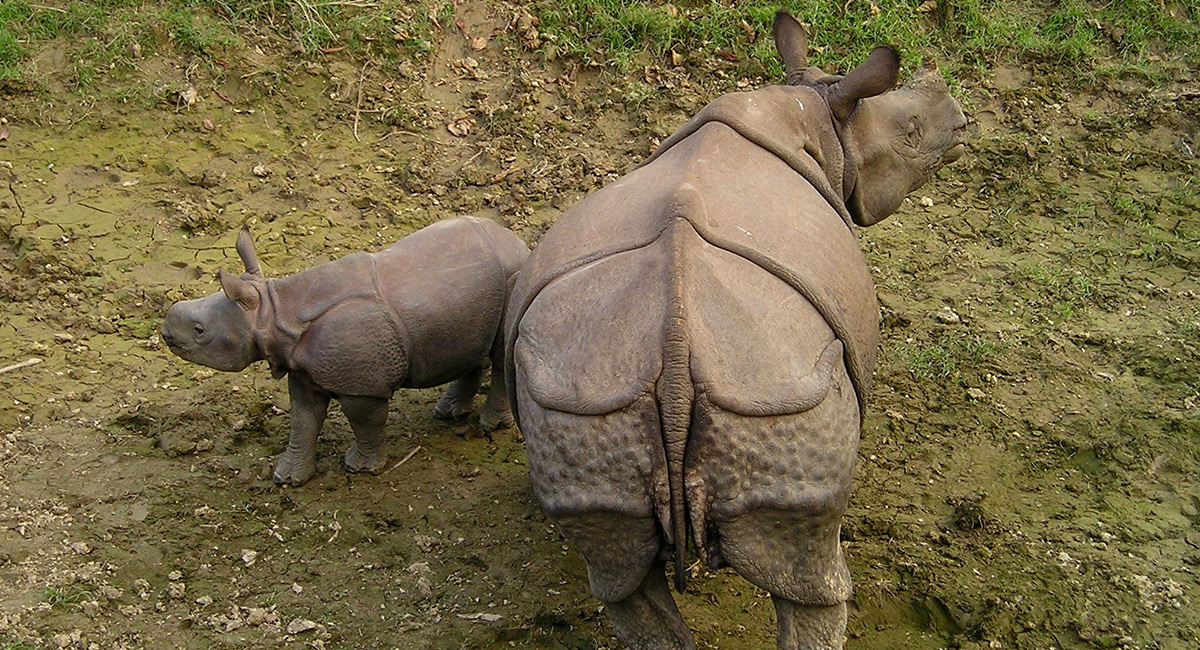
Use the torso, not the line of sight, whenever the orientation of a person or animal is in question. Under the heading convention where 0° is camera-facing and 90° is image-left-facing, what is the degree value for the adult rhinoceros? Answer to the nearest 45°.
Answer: approximately 180°

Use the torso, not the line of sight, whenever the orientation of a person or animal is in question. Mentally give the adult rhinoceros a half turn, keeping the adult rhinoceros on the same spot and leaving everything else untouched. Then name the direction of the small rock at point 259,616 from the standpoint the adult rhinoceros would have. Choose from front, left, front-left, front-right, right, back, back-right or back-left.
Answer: right

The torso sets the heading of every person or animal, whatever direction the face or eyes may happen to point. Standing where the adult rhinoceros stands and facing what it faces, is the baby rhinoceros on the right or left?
on its left

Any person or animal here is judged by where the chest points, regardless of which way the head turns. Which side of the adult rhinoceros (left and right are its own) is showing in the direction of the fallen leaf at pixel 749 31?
front

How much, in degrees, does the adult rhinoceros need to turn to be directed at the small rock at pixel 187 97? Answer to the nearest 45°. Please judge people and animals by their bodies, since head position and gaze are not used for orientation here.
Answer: approximately 45° to its left

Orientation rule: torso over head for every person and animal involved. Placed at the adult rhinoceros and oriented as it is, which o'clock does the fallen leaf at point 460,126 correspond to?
The fallen leaf is roughly at 11 o'clock from the adult rhinoceros.

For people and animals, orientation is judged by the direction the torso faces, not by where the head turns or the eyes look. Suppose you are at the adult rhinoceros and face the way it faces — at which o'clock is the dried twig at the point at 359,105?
The dried twig is roughly at 11 o'clock from the adult rhinoceros.

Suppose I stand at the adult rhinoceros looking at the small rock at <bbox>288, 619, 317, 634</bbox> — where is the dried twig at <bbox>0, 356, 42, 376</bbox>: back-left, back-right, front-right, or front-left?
front-right
